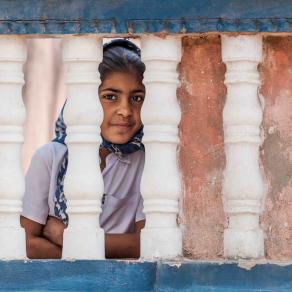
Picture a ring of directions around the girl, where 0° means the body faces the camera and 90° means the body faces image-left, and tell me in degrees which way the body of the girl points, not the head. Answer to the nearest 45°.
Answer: approximately 0°
